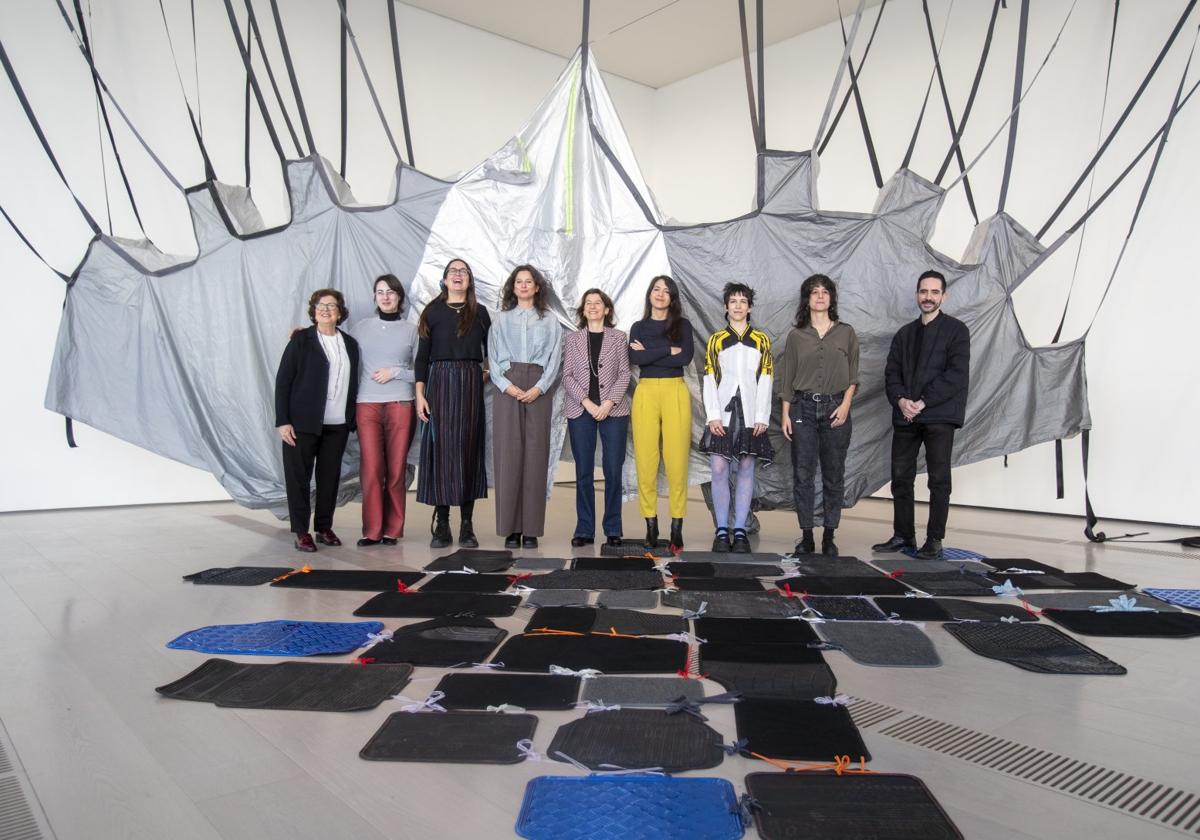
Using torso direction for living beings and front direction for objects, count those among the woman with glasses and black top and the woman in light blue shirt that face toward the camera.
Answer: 2

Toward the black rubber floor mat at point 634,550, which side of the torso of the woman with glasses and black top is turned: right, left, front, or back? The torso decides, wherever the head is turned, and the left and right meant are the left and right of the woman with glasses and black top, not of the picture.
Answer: left

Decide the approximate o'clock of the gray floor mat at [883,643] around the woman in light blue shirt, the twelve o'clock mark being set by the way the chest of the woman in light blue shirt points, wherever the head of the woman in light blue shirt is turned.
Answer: The gray floor mat is roughly at 11 o'clock from the woman in light blue shirt.

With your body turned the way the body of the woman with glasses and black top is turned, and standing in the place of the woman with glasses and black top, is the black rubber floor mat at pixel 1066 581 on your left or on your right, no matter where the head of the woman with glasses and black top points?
on your left

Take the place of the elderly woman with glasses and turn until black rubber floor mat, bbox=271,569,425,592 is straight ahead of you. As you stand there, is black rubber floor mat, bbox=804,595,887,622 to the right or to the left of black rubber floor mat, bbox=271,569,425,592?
left

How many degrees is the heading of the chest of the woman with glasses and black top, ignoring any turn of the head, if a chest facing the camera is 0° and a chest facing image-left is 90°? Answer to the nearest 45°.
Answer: approximately 0°

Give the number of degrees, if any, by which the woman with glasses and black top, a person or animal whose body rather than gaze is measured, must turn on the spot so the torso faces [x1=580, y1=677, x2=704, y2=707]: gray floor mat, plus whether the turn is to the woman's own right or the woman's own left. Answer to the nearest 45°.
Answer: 0° — they already face it
